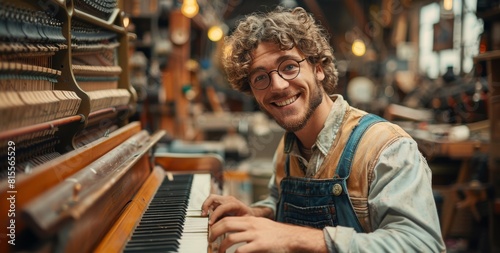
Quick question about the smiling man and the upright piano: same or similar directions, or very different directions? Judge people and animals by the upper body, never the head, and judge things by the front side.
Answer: very different directions

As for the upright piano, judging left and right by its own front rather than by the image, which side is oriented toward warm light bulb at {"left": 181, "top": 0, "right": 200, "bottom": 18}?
left

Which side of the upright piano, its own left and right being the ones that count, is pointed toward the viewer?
right

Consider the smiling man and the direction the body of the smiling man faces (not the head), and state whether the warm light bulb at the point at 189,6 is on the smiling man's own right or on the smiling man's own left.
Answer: on the smiling man's own right

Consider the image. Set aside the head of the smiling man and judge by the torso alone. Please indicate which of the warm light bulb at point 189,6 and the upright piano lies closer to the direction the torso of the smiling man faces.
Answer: the upright piano

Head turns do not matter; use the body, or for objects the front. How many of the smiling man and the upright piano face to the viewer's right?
1

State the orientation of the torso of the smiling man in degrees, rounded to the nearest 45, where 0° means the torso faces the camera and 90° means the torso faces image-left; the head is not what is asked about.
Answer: approximately 45°

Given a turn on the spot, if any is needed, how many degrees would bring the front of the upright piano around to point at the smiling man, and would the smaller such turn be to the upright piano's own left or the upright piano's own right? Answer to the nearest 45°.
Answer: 0° — it already faces them

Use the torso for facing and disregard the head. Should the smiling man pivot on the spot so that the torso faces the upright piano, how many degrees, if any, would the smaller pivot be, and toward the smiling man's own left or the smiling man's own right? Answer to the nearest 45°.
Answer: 0° — they already face it

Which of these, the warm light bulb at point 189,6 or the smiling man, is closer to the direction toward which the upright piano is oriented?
the smiling man
